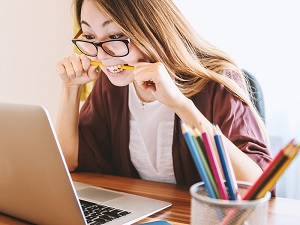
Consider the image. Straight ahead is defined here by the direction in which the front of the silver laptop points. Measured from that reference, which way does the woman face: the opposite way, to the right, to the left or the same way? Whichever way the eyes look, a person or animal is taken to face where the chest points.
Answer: the opposite way

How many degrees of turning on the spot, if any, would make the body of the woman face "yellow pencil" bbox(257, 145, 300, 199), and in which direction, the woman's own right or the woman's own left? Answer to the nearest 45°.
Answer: approximately 45° to the woman's own left

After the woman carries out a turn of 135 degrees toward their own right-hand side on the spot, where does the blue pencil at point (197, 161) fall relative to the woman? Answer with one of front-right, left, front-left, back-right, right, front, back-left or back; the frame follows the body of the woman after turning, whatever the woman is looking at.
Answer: back

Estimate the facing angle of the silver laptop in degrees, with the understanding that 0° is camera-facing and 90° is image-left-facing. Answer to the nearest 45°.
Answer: approximately 225°

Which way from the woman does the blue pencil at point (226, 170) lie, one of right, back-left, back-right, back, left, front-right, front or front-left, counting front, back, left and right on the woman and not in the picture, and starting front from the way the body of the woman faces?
front-left

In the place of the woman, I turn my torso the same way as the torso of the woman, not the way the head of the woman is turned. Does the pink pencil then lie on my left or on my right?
on my left

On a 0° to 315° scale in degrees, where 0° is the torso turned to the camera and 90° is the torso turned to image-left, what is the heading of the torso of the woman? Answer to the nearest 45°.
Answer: approximately 45°
